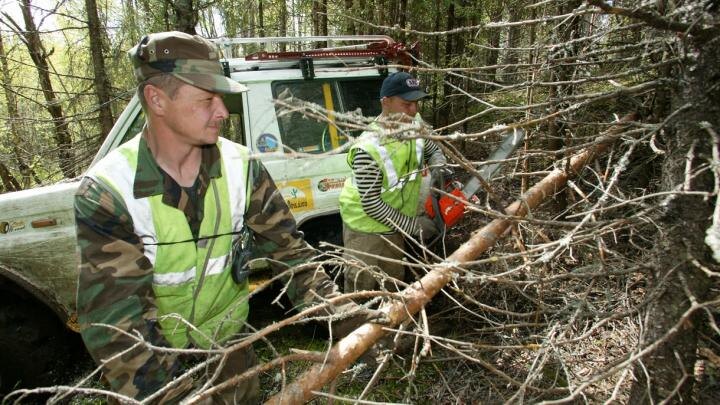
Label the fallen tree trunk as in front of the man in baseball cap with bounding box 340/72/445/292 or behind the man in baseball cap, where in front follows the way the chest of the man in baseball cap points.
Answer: in front

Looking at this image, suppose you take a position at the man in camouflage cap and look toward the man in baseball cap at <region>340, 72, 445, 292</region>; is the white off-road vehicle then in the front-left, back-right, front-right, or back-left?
front-left

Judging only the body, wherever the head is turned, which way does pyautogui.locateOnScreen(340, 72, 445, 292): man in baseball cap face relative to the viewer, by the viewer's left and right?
facing the viewer and to the right of the viewer

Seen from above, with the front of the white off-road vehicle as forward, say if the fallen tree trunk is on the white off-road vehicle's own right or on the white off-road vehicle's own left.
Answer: on the white off-road vehicle's own left

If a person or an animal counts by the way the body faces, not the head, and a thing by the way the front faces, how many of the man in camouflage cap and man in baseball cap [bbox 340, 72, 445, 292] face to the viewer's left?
0

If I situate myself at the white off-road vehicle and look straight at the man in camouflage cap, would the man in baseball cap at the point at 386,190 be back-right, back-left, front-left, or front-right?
front-left

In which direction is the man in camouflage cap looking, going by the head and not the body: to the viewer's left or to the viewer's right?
to the viewer's right

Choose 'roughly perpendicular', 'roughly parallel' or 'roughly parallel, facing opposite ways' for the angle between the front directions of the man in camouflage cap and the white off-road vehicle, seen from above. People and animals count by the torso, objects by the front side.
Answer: roughly perpendicular

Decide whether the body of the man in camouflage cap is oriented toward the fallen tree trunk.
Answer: no

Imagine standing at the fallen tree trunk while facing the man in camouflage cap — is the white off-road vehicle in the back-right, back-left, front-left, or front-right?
front-right

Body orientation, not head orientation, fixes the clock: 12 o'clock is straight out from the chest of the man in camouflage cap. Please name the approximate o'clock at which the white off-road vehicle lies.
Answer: The white off-road vehicle is roughly at 8 o'clock from the man in camouflage cap.

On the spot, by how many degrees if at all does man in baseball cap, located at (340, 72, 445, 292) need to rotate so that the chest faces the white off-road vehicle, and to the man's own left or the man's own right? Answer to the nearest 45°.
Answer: approximately 135° to the man's own right
